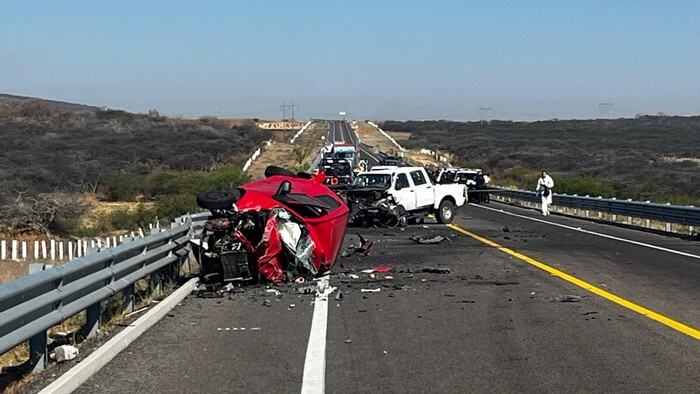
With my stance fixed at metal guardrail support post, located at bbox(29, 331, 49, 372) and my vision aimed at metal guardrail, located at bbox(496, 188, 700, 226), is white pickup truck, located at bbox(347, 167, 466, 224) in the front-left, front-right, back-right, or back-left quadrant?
front-left

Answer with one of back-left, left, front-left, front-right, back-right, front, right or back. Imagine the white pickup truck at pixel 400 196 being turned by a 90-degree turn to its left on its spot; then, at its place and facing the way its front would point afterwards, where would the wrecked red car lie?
front-right

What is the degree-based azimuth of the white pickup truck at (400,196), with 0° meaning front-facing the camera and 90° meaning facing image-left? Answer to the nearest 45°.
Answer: approximately 45°

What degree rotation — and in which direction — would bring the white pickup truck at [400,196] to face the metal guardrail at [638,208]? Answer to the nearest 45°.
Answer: approximately 135° to its left

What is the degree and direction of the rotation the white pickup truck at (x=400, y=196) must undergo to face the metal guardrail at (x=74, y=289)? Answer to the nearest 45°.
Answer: approximately 45° to its left

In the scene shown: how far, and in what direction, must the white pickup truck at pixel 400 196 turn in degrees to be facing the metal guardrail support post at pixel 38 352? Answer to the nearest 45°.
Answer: approximately 45° to its left

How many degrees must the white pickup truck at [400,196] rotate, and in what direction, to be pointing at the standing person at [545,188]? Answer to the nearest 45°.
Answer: approximately 180°
